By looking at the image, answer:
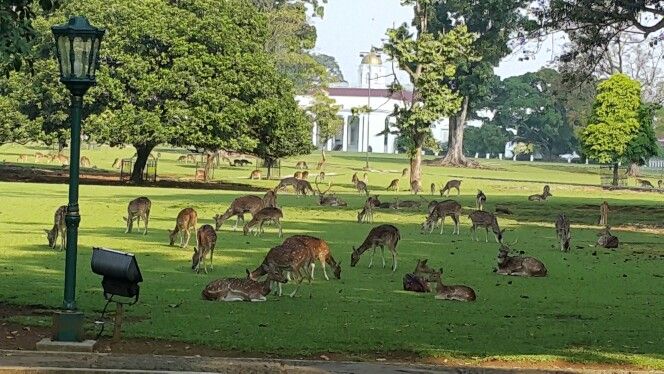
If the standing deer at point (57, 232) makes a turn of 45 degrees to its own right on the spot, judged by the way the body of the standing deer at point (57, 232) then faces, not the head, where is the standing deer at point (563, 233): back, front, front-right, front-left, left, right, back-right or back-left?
back

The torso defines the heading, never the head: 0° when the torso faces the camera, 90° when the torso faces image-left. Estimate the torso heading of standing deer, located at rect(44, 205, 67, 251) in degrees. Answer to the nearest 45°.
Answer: approximately 45°

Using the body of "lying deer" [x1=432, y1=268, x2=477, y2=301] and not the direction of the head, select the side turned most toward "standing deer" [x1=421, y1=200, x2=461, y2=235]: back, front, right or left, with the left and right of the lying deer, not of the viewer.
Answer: right

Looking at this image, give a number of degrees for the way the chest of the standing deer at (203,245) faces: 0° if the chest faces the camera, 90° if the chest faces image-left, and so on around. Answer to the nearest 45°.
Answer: approximately 45°

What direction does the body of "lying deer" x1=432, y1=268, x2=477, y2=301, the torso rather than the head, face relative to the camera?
to the viewer's left

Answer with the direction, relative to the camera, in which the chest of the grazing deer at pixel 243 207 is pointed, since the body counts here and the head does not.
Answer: to the viewer's left
